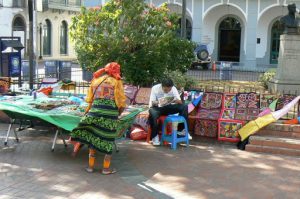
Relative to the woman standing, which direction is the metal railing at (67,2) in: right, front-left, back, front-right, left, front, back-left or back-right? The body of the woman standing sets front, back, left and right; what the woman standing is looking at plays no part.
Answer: front-left

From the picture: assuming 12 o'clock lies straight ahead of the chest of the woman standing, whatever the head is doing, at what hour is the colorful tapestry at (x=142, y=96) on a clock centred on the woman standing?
The colorful tapestry is roughly at 1 o'clock from the woman standing.

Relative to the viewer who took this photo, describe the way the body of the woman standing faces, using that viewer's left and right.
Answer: facing away from the viewer and to the right of the viewer

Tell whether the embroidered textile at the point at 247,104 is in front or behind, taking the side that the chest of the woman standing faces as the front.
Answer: in front

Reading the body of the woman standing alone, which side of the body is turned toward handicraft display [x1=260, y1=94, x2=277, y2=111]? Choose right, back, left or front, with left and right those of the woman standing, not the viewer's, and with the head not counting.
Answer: front

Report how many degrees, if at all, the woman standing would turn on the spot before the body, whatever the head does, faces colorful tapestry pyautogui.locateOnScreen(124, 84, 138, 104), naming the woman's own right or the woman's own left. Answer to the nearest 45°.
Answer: approximately 45° to the woman's own left
